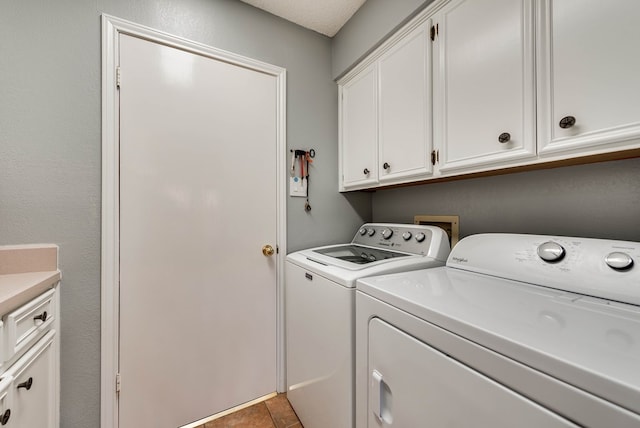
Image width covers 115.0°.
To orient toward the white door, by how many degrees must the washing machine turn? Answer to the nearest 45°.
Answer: approximately 45° to its right

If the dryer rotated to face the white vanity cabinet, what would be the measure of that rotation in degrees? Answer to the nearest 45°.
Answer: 0° — it already faces it

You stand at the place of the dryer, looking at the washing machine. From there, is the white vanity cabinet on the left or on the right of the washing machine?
left

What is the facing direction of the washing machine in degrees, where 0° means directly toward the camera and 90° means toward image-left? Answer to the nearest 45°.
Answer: approximately 45°

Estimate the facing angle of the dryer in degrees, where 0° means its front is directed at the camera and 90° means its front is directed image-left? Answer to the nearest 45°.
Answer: approximately 45°
